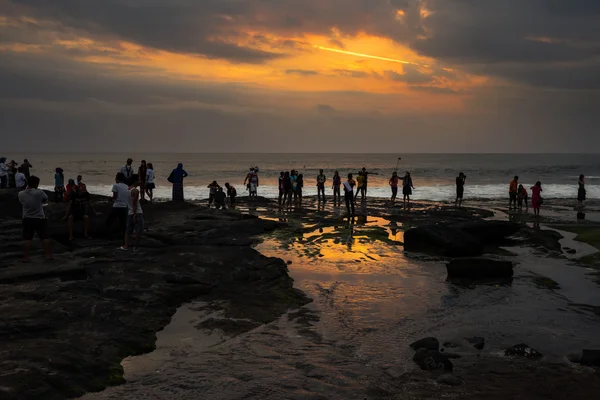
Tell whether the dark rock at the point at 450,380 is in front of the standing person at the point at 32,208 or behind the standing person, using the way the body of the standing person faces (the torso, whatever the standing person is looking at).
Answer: behind

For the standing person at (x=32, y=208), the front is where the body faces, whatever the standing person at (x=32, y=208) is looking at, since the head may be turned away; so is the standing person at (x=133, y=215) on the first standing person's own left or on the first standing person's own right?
on the first standing person's own right

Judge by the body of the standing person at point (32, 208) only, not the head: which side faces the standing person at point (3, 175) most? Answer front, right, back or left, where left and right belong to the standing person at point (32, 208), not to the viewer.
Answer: front

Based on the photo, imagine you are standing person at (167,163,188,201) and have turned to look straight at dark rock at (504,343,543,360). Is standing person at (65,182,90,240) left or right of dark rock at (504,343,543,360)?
right

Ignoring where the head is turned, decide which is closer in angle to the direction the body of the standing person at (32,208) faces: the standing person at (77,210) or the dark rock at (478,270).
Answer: the standing person

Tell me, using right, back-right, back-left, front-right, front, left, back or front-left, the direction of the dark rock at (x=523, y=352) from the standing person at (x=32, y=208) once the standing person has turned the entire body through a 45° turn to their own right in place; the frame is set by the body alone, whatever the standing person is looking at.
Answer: right

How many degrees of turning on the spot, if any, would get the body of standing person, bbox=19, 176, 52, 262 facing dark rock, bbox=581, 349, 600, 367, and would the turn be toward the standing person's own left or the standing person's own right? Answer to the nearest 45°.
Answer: approximately 135° to the standing person's own right

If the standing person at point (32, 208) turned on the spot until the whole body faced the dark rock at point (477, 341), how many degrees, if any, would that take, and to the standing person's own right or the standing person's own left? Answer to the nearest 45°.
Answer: approximately 135° to the standing person's own right

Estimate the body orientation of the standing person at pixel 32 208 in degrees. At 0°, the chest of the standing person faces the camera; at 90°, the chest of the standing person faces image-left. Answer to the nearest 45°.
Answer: approximately 180°
